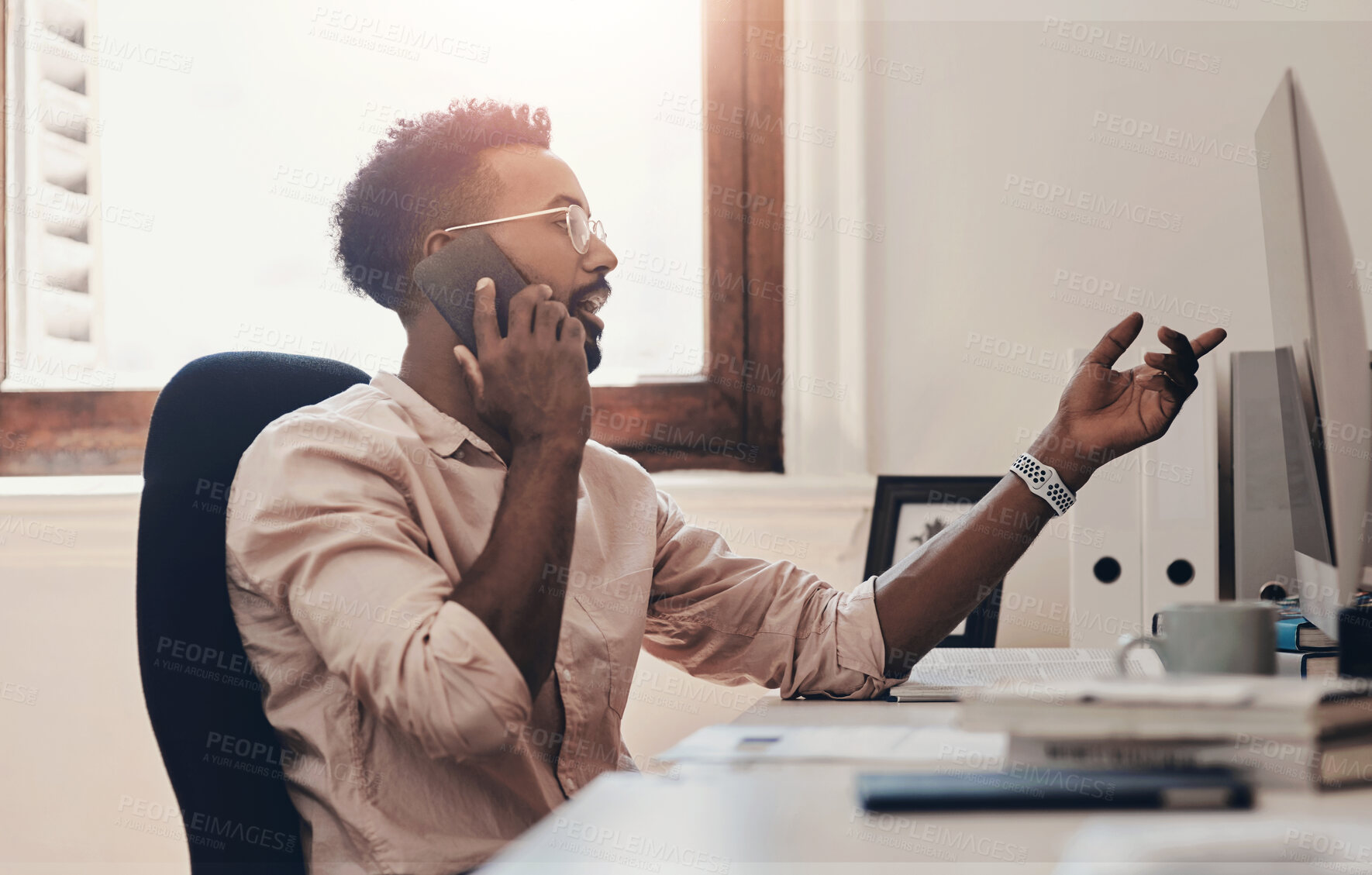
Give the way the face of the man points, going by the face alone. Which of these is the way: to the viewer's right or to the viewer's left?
to the viewer's right

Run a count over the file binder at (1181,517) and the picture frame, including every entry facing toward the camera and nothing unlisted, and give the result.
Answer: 2

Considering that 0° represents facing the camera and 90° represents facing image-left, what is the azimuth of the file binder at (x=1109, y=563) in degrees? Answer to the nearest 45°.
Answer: approximately 0°

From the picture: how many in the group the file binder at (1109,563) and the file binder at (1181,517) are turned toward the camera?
2

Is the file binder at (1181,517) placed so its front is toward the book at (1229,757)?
yes
